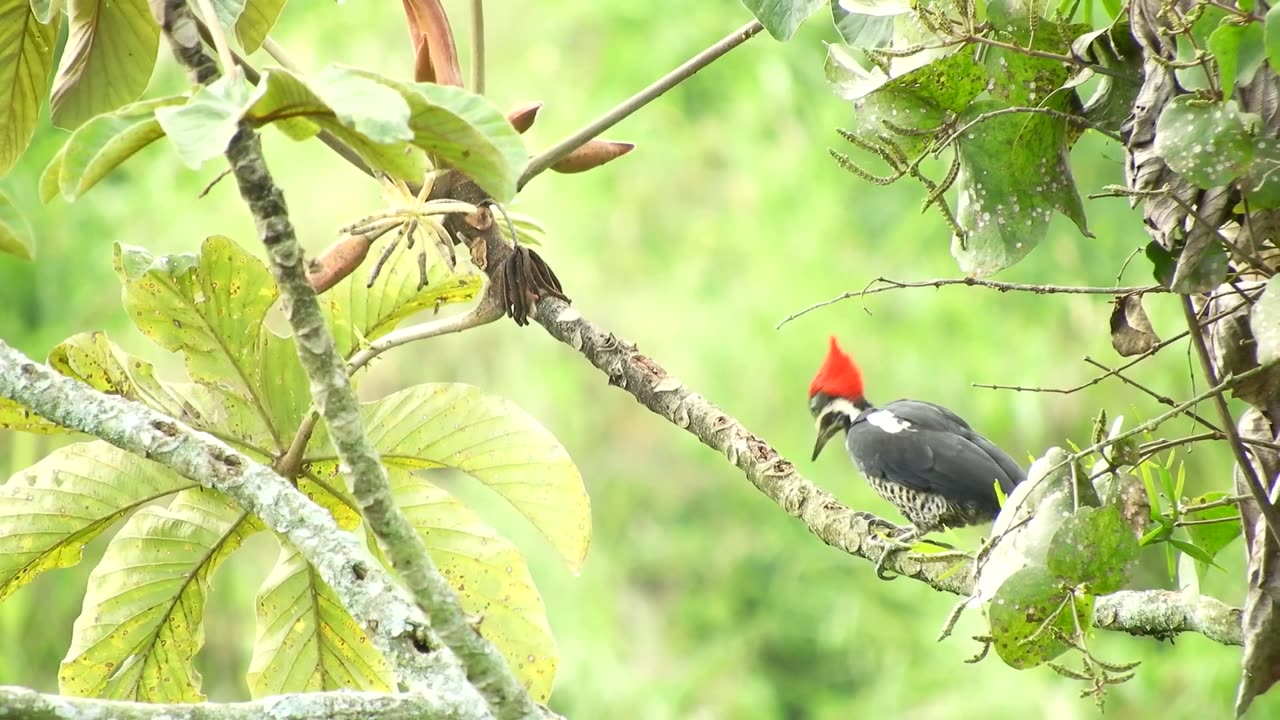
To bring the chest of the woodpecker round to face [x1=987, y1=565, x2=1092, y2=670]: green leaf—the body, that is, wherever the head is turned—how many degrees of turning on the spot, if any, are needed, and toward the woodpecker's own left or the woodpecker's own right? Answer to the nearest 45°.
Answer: approximately 180°

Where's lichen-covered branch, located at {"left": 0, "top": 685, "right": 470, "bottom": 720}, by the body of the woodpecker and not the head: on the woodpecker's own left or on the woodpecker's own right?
on the woodpecker's own left

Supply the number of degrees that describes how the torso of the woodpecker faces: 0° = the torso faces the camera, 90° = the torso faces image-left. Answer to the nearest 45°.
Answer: approximately 90°

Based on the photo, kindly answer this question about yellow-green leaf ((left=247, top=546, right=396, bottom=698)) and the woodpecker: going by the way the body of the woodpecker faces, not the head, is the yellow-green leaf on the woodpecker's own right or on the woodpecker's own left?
on the woodpecker's own left

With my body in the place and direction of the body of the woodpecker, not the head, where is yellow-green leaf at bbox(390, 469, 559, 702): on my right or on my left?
on my left

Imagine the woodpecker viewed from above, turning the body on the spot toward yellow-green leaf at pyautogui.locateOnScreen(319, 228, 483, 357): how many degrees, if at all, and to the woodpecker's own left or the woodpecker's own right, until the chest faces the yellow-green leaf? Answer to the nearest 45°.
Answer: approximately 45° to the woodpecker's own left
